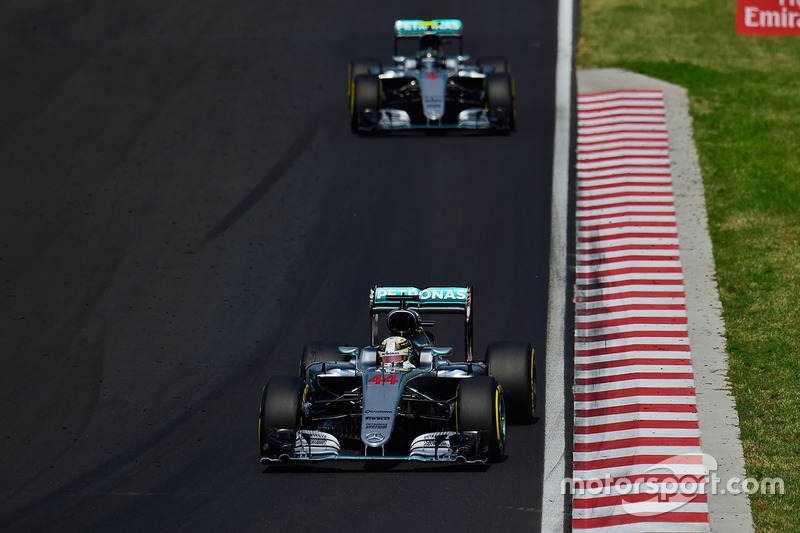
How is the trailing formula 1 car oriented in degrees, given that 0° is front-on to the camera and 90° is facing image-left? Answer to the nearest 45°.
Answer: approximately 0°

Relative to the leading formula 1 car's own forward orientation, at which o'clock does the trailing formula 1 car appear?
The trailing formula 1 car is roughly at 6 o'clock from the leading formula 1 car.

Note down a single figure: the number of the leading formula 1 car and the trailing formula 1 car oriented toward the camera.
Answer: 2

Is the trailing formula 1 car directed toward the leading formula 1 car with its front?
yes

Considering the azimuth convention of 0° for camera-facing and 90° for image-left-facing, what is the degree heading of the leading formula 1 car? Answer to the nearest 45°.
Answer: approximately 0°
